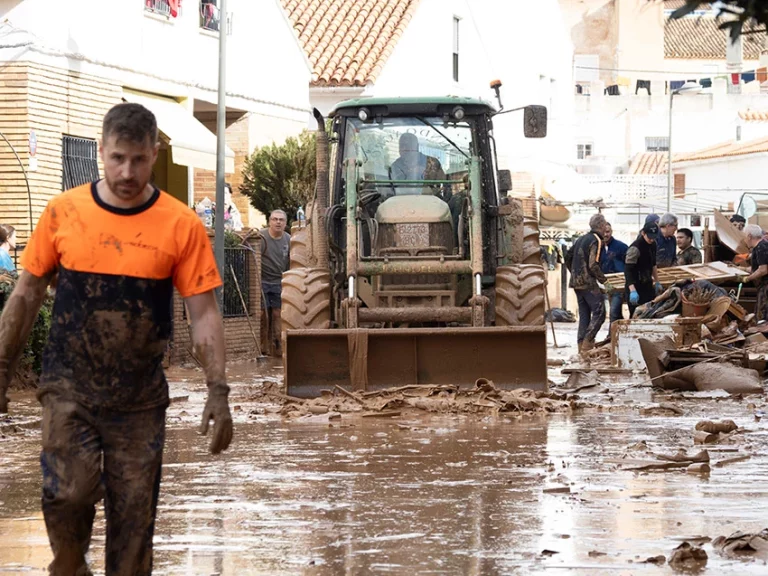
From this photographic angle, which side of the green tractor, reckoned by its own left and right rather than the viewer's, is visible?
front

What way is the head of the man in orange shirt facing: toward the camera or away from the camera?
toward the camera

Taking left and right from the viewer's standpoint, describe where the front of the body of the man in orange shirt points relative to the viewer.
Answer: facing the viewer

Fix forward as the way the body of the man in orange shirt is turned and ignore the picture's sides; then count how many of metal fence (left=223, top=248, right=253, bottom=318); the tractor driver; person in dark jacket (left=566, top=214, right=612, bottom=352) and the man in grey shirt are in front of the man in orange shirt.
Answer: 0

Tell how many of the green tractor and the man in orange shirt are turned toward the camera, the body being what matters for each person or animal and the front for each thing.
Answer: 2

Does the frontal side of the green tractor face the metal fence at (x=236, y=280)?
no

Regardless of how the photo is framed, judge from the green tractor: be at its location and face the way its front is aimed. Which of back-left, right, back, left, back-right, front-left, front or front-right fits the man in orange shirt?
front

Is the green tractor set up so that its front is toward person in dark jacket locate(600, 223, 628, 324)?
no

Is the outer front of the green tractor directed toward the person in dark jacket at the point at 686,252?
no

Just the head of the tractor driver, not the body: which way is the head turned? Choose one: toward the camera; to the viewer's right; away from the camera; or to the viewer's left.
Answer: toward the camera

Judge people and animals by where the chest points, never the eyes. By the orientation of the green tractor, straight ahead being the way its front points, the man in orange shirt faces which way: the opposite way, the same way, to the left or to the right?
the same way

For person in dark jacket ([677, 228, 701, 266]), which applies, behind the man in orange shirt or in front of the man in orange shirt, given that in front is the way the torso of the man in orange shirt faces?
behind

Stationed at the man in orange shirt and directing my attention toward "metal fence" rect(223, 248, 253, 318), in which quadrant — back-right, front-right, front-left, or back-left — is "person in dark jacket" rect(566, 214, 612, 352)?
front-right

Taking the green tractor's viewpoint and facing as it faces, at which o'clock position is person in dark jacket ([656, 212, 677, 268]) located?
The person in dark jacket is roughly at 7 o'clock from the green tractor.
